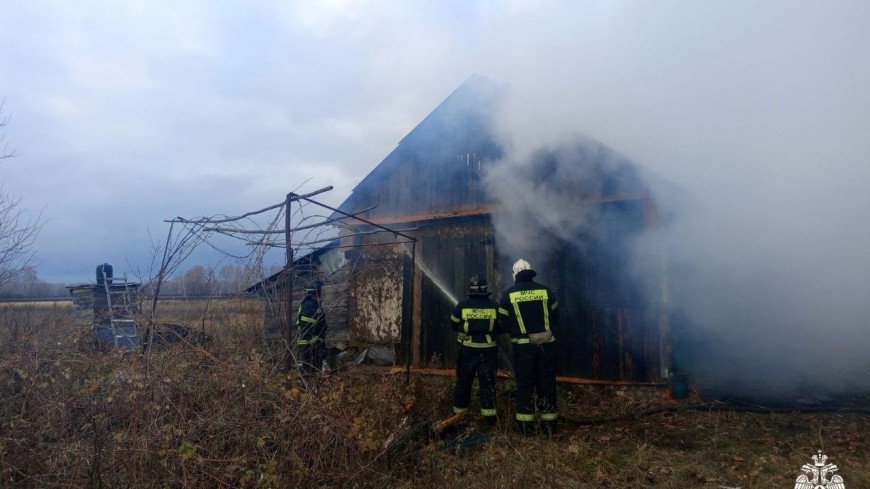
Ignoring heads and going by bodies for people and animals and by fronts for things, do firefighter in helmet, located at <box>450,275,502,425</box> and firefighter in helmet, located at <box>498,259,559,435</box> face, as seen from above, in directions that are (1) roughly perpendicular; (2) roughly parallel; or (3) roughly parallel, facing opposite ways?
roughly parallel

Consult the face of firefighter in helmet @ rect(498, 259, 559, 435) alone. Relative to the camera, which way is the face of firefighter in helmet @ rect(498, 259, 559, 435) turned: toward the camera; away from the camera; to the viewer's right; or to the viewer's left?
away from the camera

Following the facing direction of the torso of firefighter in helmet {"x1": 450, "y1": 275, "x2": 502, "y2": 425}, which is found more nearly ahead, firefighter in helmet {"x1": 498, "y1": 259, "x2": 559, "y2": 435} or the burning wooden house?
the burning wooden house

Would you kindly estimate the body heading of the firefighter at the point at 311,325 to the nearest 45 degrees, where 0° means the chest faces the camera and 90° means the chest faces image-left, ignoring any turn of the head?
approximately 270°

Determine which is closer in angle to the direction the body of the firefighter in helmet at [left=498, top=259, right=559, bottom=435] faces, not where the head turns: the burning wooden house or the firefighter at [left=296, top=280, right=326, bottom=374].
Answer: the burning wooden house

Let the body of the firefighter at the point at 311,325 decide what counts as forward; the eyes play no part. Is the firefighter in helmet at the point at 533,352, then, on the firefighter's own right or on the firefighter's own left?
on the firefighter's own right

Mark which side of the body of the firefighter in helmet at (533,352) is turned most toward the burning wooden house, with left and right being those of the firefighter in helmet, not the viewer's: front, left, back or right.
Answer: front

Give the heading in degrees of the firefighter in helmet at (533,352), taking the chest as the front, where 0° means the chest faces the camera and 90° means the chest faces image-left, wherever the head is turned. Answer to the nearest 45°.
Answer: approximately 180°

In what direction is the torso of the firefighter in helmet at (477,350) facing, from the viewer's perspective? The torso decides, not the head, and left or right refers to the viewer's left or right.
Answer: facing away from the viewer

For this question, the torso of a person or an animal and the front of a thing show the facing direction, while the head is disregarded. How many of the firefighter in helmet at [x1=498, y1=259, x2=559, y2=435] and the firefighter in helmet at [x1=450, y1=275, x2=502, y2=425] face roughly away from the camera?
2

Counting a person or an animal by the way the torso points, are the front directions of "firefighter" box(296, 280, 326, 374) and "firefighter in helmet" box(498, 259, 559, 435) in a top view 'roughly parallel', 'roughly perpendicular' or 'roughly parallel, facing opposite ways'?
roughly perpendicular

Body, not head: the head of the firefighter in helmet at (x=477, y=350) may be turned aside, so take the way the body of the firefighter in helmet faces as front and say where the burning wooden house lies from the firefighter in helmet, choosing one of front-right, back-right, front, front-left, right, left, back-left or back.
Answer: front

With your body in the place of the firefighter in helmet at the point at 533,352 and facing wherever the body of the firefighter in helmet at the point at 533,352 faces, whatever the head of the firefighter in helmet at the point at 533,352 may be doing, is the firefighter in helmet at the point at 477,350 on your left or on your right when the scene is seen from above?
on your left

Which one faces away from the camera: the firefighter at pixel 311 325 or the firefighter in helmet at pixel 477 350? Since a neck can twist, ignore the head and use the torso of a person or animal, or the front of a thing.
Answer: the firefighter in helmet

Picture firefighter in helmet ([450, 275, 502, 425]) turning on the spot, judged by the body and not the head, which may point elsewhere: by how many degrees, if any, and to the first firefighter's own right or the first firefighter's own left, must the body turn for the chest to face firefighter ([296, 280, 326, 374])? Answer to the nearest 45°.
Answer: approximately 45° to the first firefighter's own left
